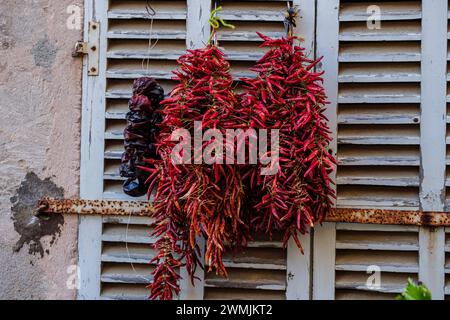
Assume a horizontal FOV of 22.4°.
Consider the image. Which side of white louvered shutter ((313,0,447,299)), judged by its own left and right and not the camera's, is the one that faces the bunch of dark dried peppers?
right

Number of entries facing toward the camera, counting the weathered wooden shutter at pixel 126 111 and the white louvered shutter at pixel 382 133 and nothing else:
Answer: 2

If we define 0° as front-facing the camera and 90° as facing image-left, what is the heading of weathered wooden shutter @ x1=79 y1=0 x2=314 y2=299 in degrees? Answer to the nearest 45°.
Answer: approximately 0°

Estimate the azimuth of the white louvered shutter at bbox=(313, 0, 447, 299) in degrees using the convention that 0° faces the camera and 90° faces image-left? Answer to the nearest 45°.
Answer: approximately 0°
